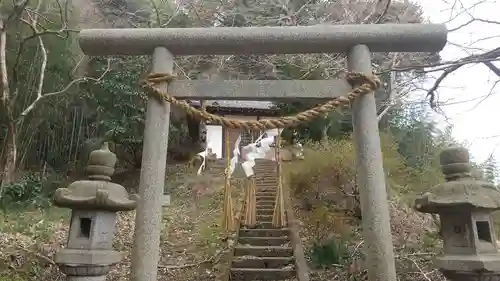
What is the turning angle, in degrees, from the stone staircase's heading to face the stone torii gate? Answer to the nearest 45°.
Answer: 0° — it already faces it

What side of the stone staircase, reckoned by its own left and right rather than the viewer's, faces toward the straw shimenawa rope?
front

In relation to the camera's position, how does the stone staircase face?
facing the viewer

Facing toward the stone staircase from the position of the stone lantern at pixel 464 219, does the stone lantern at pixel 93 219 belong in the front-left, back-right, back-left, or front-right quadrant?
front-left

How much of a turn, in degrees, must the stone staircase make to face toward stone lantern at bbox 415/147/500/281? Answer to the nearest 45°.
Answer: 0° — it already faces it
